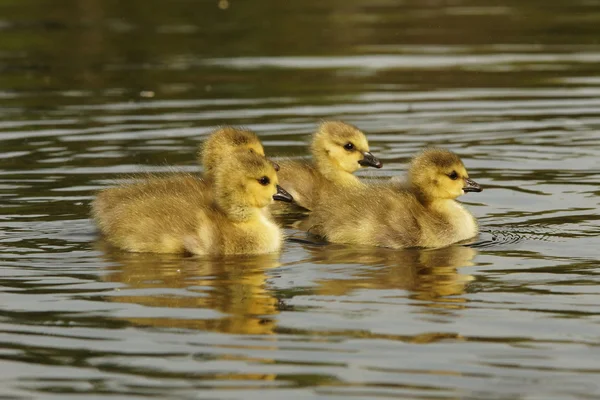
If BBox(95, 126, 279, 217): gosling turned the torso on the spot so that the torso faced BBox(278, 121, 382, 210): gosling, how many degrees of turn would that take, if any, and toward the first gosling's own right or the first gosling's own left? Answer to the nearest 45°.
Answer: approximately 45° to the first gosling's own left

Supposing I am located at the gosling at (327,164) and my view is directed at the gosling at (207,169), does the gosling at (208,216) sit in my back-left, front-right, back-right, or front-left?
front-left

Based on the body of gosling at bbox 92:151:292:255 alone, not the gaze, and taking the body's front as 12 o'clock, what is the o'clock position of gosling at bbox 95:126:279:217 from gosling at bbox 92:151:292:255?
gosling at bbox 95:126:279:217 is roughly at 9 o'clock from gosling at bbox 92:151:292:255.

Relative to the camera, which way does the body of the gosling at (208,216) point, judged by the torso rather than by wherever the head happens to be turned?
to the viewer's right

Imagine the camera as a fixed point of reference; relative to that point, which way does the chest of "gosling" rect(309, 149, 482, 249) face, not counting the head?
to the viewer's right

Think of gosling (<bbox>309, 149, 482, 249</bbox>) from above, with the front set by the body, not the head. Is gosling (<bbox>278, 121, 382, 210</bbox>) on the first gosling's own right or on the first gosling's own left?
on the first gosling's own left

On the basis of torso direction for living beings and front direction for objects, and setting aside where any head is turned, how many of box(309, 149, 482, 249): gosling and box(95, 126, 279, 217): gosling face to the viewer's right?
2

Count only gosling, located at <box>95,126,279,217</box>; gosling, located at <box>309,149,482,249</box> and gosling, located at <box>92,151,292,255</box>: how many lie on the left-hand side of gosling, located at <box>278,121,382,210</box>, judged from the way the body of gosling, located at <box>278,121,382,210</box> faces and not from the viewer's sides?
0

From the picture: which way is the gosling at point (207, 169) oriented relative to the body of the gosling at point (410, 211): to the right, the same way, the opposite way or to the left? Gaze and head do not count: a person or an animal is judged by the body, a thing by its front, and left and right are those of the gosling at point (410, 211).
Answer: the same way

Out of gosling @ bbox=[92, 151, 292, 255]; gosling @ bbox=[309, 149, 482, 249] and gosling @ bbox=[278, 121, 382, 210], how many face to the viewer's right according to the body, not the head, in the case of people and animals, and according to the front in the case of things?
3

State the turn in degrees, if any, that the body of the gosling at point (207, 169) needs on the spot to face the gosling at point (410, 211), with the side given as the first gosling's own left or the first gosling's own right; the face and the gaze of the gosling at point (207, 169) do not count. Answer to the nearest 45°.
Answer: approximately 45° to the first gosling's own right

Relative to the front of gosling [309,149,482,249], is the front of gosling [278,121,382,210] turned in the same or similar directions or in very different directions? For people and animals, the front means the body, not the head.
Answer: same or similar directions

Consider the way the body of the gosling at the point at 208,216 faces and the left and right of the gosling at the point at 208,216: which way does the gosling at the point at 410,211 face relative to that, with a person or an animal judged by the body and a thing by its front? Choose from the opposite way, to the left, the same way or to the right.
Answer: the same way

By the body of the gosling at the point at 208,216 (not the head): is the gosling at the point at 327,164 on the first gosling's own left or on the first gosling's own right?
on the first gosling's own left

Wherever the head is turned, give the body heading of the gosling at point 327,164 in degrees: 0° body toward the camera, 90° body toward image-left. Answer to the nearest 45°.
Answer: approximately 270°

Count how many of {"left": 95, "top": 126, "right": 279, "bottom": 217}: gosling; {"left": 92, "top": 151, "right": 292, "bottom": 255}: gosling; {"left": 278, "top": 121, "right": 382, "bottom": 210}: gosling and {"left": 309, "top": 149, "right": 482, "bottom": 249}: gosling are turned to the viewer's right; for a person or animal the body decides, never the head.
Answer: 4

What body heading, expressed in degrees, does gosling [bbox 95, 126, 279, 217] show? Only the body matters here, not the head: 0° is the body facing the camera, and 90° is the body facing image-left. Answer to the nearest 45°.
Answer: approximately 270°
